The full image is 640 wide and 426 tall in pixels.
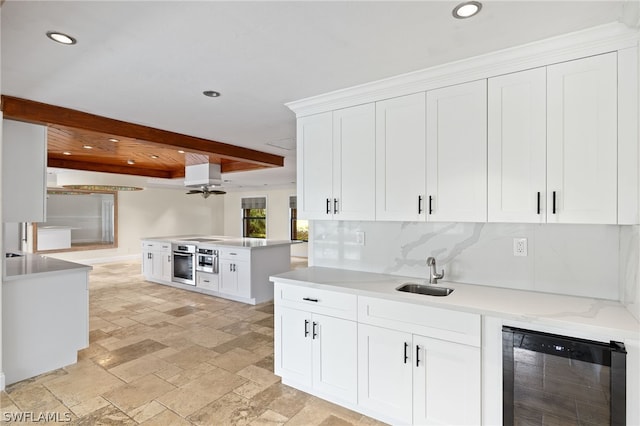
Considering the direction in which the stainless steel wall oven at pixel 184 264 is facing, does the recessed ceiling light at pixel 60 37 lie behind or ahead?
ahead

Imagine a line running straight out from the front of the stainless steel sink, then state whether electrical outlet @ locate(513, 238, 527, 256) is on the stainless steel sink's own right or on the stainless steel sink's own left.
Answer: on the stainless steel sink's own left

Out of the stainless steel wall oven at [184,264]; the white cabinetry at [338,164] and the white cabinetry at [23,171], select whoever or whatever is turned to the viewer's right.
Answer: the white cabinetry at [23,171]

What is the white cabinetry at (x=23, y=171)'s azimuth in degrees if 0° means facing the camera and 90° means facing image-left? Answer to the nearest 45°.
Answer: approximately 270°

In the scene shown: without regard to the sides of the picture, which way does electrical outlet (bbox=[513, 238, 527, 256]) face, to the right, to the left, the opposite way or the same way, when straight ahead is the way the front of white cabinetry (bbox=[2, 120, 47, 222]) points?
the opposite way
